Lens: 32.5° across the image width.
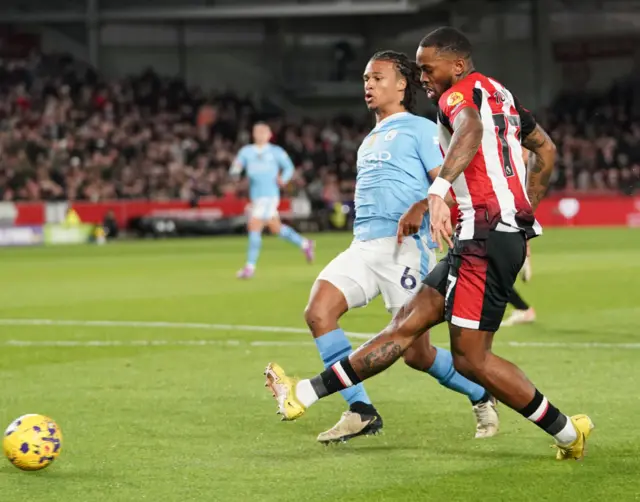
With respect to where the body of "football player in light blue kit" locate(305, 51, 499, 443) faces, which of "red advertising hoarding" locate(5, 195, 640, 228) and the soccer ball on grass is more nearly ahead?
the soccer ball on grass

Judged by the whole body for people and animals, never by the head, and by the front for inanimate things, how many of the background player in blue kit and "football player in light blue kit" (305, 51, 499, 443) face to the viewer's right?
0

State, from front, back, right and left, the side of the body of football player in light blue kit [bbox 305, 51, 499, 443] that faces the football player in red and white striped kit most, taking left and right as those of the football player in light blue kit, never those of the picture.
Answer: left

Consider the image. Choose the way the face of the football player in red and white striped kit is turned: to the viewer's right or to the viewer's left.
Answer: to the viewer's left

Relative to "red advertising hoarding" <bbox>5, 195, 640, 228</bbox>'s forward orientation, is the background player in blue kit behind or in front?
in front

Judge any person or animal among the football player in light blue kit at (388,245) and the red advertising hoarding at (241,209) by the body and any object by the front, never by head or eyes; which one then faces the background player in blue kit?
the red advertising hoarding

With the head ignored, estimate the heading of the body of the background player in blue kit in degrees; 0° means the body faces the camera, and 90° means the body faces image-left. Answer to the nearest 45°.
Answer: approximately 45°

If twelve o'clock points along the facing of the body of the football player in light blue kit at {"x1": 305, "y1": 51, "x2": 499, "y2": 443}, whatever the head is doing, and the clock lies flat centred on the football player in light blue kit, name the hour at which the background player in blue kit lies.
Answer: The background player in blue kit is roughly at 4 o'clock from the football player in light blue kit.

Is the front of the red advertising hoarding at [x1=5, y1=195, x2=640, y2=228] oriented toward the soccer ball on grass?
yes

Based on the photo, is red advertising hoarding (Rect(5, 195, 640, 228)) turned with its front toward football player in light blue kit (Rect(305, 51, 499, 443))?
yes

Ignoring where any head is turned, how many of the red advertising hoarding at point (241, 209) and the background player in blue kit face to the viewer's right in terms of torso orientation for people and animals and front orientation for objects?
0
